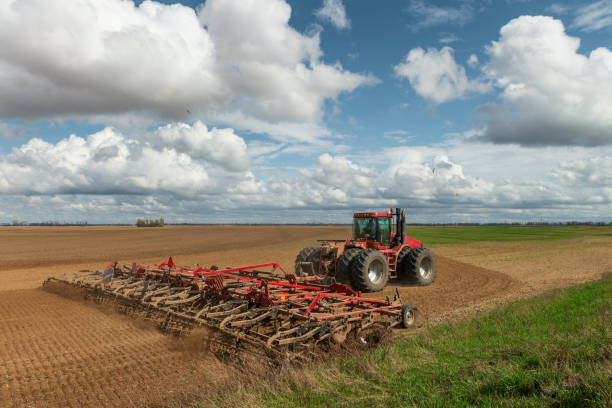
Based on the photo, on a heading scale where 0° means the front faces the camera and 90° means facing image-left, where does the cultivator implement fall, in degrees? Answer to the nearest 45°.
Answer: approximately 225°

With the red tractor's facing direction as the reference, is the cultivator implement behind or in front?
behind

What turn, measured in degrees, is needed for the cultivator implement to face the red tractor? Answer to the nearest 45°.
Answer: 0° — it already faces it

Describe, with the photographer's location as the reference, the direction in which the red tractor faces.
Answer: facing away from the viewer and to the right of the viewer
